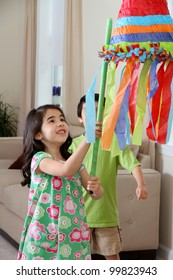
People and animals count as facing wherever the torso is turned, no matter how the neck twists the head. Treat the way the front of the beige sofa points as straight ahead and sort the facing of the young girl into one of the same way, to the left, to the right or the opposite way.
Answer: to the left

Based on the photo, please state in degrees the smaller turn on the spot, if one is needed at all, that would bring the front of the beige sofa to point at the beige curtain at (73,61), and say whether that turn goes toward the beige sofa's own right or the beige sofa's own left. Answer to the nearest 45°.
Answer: approximately 135° to the beige sofa's own right

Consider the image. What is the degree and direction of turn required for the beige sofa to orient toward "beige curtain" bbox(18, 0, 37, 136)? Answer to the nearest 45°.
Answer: approximately 135° to its right

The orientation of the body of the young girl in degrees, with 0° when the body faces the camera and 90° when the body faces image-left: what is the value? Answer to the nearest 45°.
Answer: approximately 315°

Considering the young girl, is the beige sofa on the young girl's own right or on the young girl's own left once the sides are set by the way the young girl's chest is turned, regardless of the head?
on the young girl's own left
